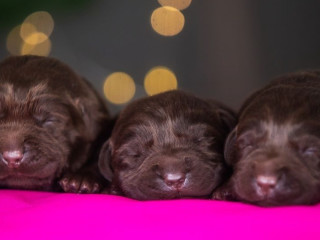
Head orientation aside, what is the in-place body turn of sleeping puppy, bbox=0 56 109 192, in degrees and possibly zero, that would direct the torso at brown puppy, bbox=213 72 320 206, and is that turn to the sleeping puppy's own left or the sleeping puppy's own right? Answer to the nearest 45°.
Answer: approximately 45° to the sleeping puppy's own left

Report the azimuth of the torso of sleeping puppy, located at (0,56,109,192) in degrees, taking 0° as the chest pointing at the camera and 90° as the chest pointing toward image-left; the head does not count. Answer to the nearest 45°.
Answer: approximately 0°
